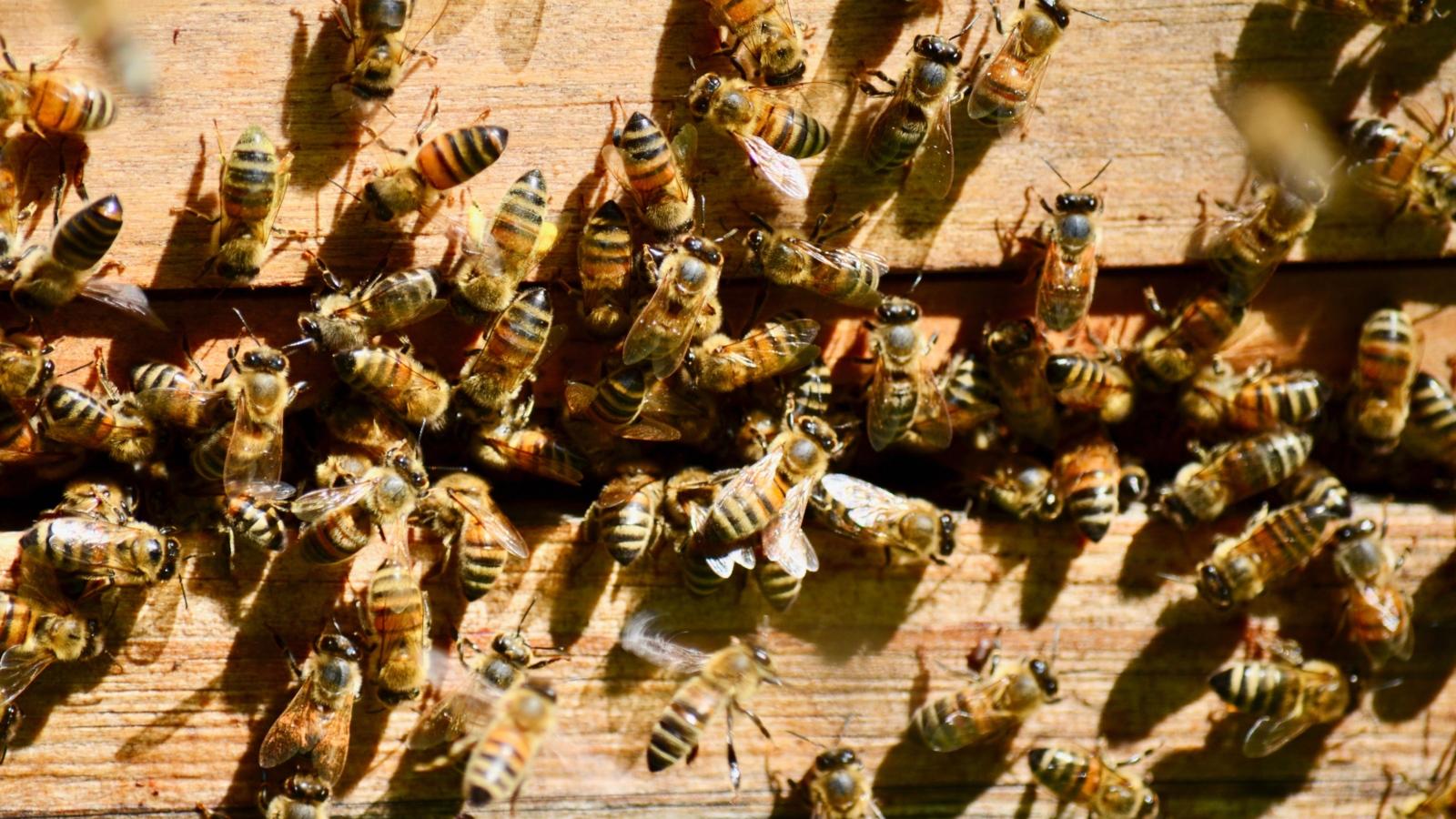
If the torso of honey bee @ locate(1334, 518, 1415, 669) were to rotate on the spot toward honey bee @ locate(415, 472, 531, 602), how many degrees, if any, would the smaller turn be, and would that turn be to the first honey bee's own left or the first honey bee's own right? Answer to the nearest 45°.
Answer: approximately 135° to the first honey bee's own left

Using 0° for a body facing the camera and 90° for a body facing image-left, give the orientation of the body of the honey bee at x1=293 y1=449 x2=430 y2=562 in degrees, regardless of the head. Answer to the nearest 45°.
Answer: approximately 225°

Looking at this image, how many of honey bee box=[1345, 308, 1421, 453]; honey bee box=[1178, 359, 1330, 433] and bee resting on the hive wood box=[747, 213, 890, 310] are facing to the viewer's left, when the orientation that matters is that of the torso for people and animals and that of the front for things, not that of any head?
2

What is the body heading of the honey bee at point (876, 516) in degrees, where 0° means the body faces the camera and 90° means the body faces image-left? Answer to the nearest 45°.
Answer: approximately 270°

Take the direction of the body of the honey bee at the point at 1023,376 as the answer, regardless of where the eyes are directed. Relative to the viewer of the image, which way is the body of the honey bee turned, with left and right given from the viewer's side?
facing away from the viewer

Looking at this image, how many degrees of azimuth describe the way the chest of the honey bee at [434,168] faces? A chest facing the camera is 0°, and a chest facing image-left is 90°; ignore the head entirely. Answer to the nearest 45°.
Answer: approximately 45°

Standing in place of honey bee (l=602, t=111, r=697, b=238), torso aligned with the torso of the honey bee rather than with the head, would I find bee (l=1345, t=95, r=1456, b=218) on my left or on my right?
on my left

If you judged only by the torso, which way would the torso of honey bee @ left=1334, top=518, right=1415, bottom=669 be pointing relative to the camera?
away from the camera

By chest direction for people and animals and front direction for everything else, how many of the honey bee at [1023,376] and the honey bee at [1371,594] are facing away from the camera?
2
